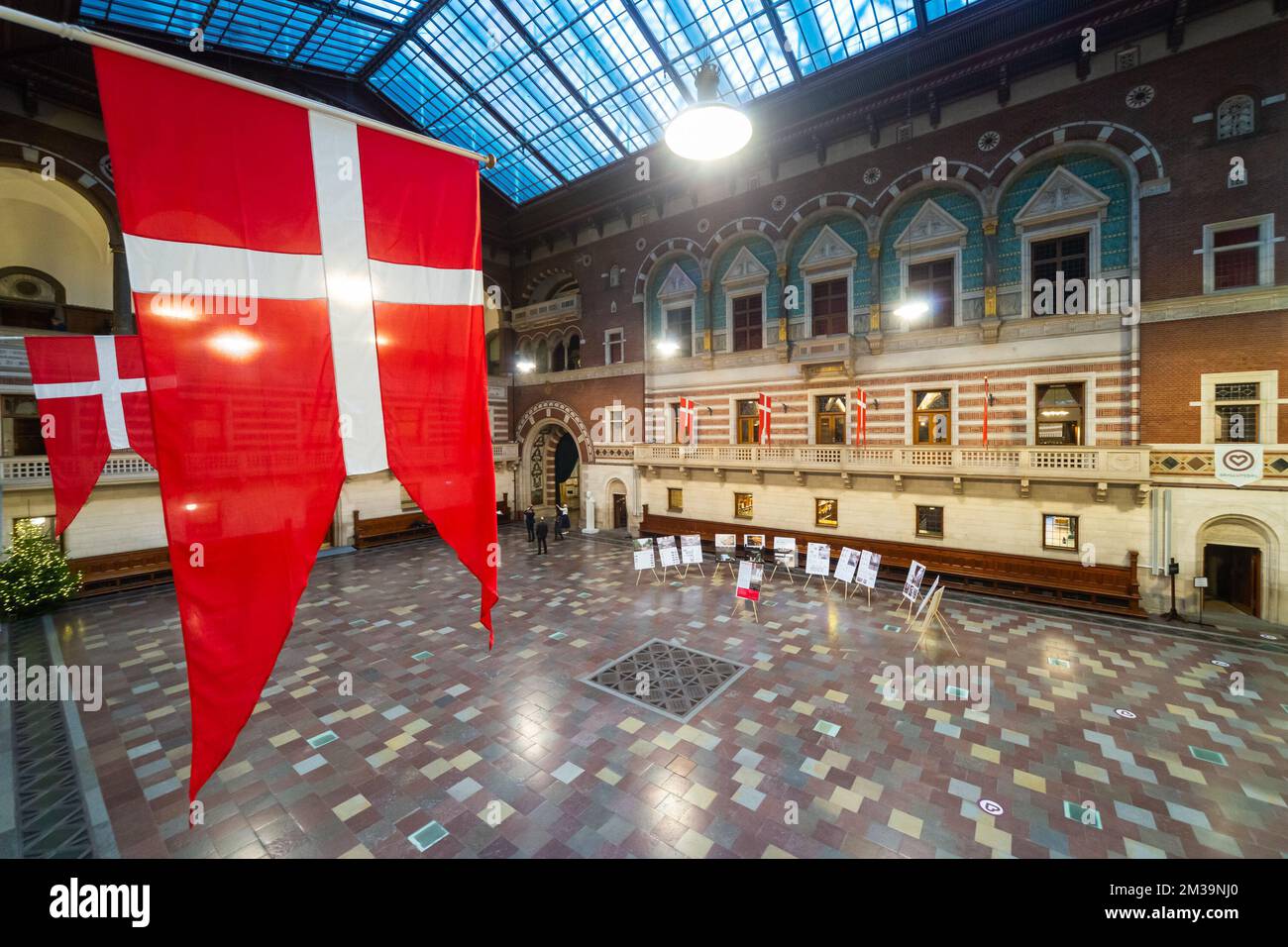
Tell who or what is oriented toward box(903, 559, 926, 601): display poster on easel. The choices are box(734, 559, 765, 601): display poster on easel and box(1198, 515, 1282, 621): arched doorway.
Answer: the arched doorway

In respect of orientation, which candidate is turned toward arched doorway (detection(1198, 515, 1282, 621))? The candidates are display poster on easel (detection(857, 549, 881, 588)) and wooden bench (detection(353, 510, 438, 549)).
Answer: the wooden bench

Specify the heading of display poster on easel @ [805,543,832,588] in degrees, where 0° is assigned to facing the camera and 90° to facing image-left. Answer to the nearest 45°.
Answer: approximately 0°

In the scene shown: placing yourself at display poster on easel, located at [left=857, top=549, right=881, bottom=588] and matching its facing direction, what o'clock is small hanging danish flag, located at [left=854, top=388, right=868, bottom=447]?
The small hanging danish flag is roughly at 6 o'clock from the display poster on easel.

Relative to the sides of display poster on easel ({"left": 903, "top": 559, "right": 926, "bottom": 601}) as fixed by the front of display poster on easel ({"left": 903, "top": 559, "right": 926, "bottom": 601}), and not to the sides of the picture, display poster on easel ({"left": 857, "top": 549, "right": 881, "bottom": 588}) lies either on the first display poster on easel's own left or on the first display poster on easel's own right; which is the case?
on the first display poster on easel's own right

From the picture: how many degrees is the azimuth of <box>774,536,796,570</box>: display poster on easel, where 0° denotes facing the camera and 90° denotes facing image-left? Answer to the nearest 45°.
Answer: approximately 0°

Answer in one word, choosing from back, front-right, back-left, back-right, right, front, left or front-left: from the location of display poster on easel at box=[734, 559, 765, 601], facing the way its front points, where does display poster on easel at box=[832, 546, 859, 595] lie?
back-left

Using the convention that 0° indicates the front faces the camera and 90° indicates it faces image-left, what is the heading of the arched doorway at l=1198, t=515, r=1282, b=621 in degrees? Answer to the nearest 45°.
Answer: approximately 45°
